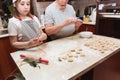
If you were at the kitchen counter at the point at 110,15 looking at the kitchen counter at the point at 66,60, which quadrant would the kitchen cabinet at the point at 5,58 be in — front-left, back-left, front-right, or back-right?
front-right

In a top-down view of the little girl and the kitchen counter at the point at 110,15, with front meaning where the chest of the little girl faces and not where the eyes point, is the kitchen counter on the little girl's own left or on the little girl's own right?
on the little girl's own left

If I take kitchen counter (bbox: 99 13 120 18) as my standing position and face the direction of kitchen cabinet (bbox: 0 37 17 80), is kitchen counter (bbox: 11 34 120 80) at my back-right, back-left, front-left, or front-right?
front-left

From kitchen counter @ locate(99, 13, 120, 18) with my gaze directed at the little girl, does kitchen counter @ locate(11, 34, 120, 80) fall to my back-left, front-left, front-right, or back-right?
front-left

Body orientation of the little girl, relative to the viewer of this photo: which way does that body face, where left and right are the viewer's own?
facing the viewer and to the right of the viewer

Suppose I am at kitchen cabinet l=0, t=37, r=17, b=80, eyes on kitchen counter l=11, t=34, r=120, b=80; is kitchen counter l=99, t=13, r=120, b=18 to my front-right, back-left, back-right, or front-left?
front-left

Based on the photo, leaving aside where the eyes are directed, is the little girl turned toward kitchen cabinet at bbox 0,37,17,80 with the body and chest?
no
